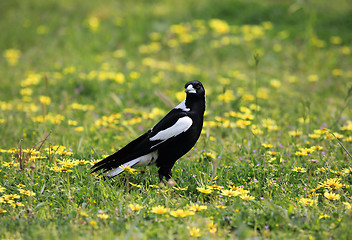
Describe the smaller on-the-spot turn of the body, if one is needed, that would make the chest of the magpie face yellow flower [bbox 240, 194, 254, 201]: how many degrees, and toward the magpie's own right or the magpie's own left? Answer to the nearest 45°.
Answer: approximately 45° to the magpie's own right

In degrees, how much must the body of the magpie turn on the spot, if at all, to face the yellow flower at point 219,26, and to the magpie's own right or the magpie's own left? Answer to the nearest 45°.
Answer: approximately 90° to the magpie's own left

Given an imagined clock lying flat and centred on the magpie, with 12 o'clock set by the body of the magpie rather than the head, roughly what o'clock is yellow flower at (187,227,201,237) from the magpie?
The yellow flower is roughly at 3 o'clock from the magpie.

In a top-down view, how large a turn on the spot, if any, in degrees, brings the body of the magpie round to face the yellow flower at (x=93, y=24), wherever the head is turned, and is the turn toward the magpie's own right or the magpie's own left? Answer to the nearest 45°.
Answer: approximately 90° to the magpie's own left

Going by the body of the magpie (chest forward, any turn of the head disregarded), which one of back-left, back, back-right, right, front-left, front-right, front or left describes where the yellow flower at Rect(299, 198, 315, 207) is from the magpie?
front-right

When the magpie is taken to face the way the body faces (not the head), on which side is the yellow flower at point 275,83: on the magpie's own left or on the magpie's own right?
on the magpie's own left

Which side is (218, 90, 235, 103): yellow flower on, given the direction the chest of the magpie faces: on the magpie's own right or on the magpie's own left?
on the magpie's own left

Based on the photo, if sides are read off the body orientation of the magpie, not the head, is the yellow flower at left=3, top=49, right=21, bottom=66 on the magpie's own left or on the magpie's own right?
on the magpie's own left

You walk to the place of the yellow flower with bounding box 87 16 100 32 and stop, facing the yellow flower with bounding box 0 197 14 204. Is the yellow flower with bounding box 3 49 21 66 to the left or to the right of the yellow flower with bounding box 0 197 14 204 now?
right

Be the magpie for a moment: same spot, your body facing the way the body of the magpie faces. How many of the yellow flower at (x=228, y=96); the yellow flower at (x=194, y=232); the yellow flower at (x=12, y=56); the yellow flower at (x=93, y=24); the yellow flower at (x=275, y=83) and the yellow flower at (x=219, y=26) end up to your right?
1

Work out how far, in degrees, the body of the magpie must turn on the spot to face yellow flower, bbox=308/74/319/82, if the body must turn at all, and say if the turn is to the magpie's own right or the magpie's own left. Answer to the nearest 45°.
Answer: approximately 45° to the magpie's own left

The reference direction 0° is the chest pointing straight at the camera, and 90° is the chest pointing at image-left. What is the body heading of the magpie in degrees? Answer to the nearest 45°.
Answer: approximately 270°

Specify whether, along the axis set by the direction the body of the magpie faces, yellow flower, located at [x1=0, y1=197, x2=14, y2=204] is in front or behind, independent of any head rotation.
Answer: behind
